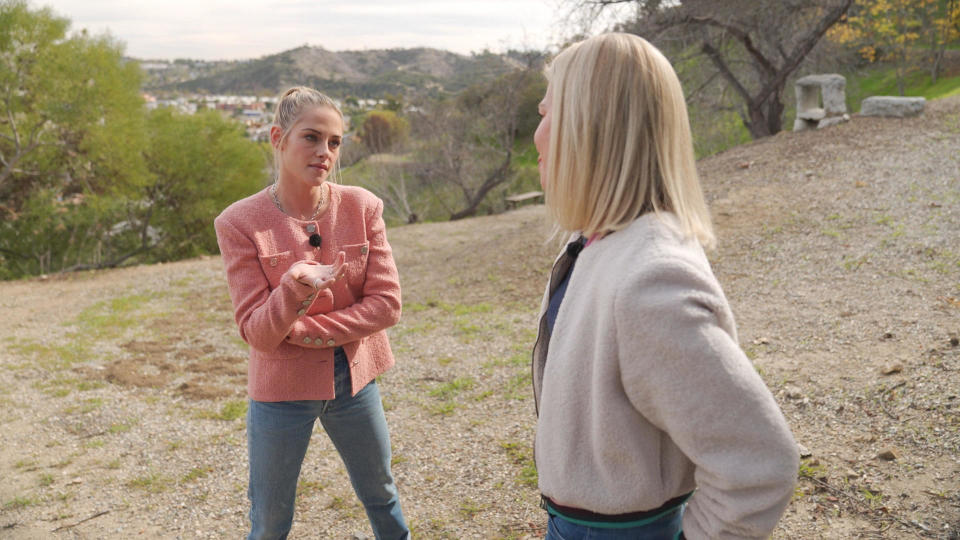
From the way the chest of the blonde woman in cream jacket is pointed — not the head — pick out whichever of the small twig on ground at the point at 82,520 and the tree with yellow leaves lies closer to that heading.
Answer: the small twig on ground

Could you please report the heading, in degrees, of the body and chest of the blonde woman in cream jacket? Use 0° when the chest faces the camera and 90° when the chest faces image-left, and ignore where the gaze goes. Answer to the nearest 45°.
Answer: approximately 90°

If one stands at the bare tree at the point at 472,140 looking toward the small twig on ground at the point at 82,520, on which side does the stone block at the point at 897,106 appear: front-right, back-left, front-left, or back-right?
front-left

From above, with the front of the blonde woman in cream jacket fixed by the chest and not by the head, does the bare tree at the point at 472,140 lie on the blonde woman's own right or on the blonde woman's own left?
on the blonde woman's own right

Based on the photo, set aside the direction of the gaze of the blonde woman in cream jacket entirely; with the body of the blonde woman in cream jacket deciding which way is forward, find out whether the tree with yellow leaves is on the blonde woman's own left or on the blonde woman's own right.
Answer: on the blonde woman's own right

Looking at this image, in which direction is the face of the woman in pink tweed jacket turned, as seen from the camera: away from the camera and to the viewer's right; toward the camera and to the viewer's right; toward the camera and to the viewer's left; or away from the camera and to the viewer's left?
toward the camera and to the viewer's right

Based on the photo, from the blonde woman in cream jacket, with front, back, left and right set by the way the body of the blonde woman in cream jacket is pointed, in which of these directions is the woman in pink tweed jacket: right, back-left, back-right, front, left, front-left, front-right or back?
front-right

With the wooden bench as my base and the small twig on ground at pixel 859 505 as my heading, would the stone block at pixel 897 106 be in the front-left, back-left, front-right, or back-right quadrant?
front-left

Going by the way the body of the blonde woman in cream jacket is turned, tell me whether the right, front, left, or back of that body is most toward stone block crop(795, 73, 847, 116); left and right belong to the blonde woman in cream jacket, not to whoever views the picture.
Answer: right

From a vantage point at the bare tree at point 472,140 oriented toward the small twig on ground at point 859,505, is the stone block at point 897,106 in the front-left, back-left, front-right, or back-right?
front-left

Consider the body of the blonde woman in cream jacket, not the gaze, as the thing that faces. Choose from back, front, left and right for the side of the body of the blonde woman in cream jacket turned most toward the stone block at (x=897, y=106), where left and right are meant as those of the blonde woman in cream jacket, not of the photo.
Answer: right

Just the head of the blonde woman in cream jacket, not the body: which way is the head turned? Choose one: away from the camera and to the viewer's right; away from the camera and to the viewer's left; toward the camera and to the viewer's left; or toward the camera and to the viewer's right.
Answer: away from the camera and to the viewer's left
